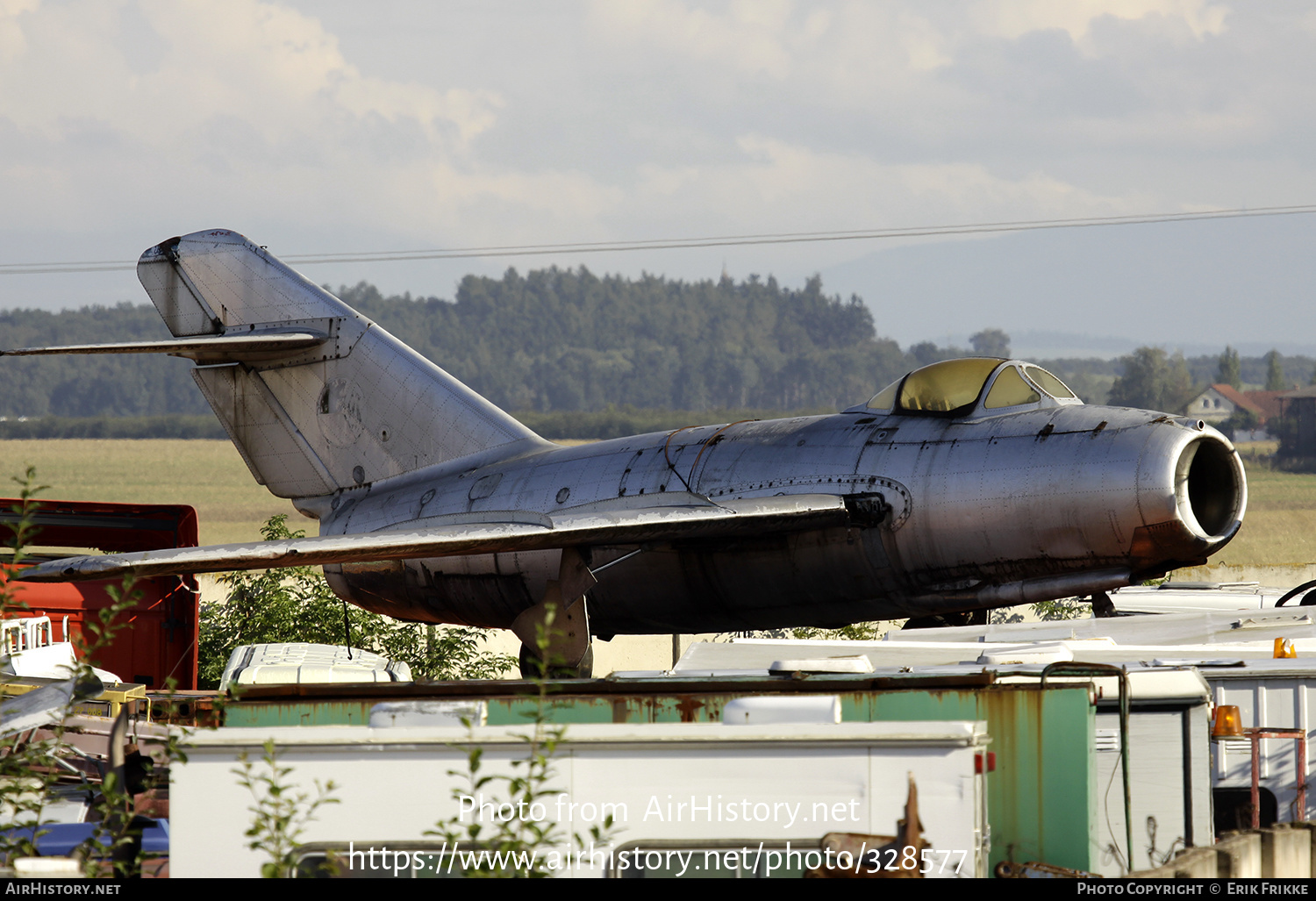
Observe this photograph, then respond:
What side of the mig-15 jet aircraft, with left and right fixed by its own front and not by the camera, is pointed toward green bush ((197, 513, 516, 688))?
back

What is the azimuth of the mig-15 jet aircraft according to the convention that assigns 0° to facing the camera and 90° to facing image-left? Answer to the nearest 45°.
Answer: approximately 315°

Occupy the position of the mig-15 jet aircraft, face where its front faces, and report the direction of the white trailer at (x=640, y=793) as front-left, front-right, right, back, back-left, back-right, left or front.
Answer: front-right
